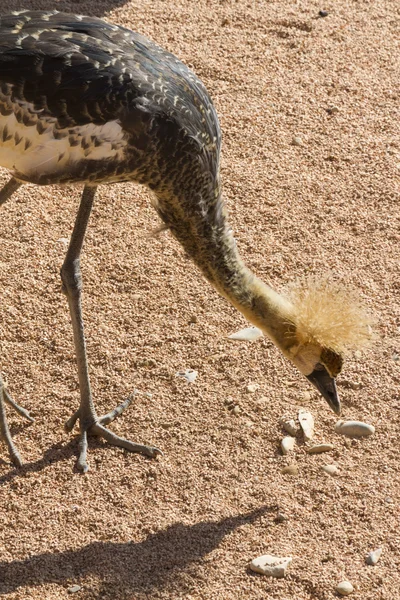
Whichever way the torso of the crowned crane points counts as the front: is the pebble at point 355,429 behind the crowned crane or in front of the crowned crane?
in front

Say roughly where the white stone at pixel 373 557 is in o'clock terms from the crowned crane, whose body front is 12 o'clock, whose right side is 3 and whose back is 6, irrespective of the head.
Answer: The white stone is roughly at 1 o'clock from the crowned crane.

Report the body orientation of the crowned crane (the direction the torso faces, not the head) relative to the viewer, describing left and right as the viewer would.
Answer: facing to the right of the viewer

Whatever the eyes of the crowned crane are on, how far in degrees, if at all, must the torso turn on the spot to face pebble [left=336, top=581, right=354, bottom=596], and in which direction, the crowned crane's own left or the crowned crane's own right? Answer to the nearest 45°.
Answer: approximately 45° to the crowned crane's own right

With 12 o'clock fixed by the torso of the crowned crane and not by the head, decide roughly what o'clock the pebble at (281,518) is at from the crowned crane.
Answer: The pebble is roughly at 1 o'clock from the crowned crane.
